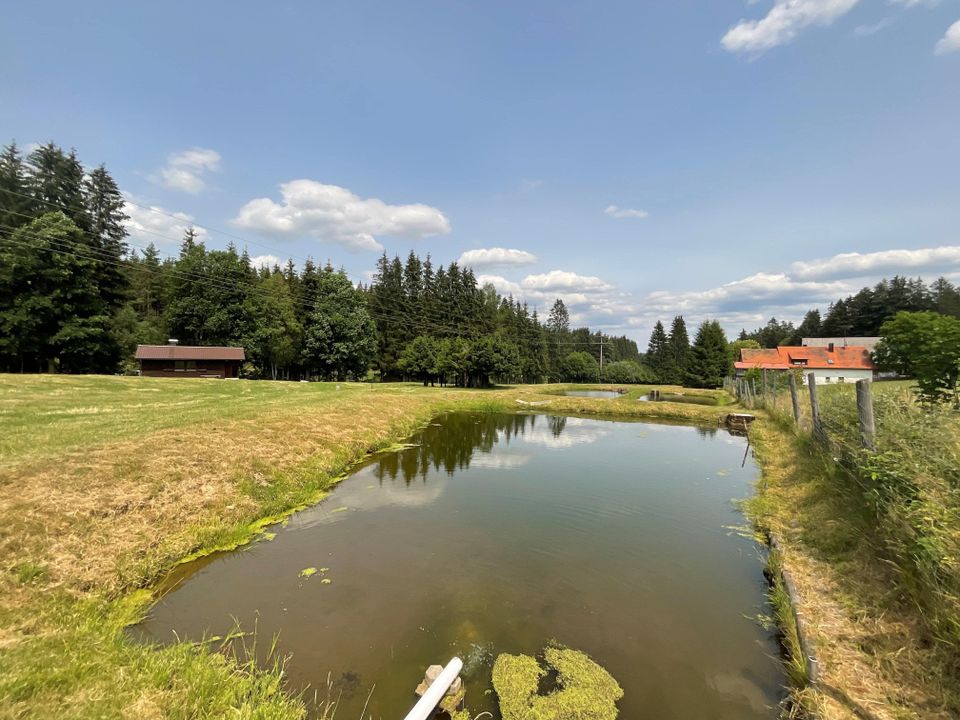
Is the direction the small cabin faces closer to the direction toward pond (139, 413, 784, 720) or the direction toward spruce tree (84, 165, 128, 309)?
the pond

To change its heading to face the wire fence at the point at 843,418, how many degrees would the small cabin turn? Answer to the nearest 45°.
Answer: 0° — it already faces it

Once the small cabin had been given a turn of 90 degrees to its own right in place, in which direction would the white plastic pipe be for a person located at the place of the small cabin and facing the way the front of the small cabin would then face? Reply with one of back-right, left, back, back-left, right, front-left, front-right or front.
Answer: left

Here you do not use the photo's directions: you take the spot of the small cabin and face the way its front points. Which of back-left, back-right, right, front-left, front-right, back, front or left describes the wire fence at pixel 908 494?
front

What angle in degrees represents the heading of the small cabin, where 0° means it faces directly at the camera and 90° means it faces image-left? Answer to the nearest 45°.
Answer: approximately 0°

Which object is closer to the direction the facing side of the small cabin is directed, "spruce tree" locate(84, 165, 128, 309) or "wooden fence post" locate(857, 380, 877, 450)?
the wooden fence post

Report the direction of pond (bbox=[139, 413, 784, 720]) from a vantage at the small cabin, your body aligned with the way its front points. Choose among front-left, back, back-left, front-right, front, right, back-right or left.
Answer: front

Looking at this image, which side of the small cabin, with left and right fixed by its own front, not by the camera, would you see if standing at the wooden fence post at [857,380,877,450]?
front
